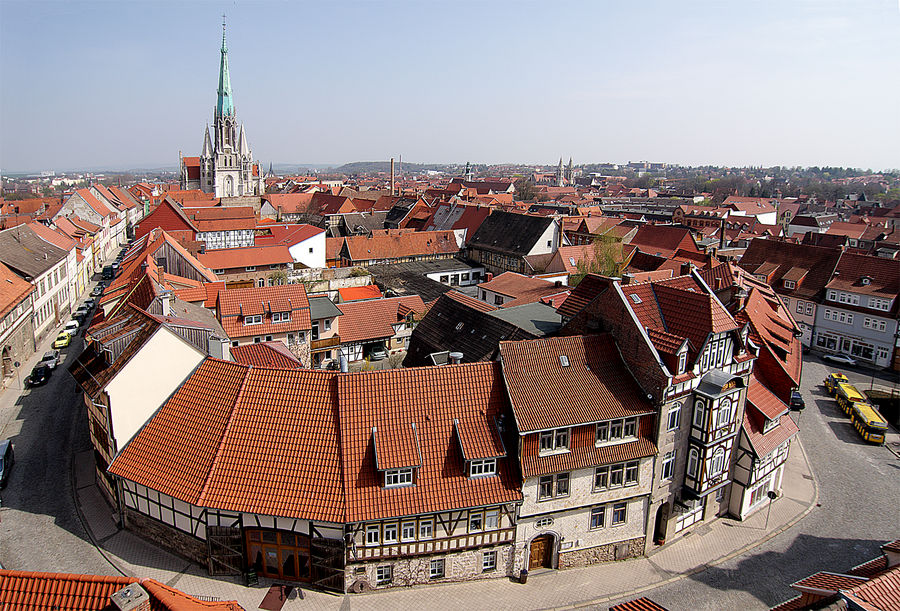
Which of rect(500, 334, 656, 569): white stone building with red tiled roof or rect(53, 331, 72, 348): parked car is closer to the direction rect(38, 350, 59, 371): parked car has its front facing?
the white stone building with red tiled roof

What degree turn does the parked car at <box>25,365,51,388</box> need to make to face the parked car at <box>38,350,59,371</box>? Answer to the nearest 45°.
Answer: approximately 135° to its right

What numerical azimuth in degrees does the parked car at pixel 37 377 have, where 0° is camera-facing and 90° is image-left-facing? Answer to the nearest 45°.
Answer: approximately 45°

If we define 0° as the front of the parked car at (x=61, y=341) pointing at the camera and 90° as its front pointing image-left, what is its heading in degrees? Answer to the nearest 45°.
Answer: approximately 45°

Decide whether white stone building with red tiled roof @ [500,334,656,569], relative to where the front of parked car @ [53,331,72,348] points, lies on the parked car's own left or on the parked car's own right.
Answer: on the parked car's own left

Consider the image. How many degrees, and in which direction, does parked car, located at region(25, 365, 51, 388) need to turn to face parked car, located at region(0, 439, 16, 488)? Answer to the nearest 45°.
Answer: approximately 45° to its left

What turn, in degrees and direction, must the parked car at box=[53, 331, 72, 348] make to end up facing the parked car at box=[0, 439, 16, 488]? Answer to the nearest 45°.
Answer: approximately 45° to its left
